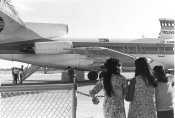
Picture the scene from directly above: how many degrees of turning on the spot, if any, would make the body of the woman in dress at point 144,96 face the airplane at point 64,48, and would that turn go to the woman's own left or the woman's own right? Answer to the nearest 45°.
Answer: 0° — they already face it

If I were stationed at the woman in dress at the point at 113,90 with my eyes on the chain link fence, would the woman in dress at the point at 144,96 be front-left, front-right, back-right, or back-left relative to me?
back-right

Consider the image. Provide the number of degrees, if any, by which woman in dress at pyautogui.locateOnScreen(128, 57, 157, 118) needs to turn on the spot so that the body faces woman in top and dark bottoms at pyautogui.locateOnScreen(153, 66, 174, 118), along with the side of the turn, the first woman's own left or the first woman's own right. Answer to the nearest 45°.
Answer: approximately 45° to the first woman's own right

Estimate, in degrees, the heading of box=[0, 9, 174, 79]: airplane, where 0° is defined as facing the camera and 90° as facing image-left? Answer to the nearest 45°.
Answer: approximately 270°

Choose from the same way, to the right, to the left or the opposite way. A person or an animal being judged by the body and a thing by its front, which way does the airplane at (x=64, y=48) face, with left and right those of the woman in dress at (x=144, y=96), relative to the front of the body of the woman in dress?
to the right

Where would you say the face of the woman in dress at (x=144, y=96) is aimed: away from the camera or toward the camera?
away from the camera

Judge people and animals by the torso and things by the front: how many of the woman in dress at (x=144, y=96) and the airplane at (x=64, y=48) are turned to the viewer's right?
1

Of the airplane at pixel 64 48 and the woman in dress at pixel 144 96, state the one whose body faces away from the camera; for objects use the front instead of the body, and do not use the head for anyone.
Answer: the woman in dress

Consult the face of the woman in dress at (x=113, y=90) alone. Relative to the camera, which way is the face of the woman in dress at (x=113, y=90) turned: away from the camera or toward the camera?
away from the camera

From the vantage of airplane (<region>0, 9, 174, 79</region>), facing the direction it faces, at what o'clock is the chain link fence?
The chain link fence is roughly at 3 o'clock from the airplane.

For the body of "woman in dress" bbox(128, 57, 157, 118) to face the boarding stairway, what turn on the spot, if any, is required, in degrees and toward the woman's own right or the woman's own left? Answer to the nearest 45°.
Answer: approximately 45° to the woman's own left

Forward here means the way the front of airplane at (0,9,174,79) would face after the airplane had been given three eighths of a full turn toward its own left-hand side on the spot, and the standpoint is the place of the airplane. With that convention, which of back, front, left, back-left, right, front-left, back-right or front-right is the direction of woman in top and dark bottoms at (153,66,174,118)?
back-left

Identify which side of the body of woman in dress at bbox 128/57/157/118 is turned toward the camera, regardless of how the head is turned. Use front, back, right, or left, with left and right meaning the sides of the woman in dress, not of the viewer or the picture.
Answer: back

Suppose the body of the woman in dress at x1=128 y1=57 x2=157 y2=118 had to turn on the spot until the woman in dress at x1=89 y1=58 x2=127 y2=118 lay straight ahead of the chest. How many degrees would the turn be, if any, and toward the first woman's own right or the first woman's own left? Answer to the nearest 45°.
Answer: approximately 90° to the first woman's own left

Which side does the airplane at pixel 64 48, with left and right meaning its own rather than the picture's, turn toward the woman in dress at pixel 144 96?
right
